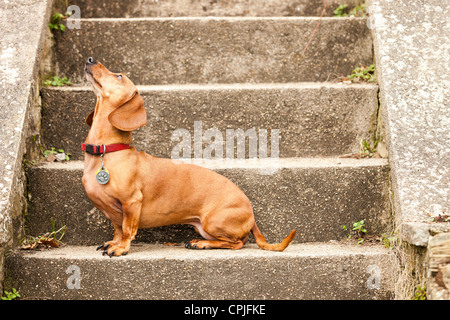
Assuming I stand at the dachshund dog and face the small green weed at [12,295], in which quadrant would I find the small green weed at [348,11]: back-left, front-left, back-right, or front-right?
back-right

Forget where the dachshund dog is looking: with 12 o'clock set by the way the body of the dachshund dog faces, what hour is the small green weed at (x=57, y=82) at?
The small green weed is roughly at 2 o'clock from the dachshund dog.

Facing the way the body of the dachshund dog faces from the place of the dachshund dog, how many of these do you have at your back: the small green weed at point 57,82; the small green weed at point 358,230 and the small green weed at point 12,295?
1

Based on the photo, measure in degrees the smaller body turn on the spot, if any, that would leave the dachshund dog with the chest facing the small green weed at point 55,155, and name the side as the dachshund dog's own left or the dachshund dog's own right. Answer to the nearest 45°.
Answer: approximately 45° to the dachshund dog's own right

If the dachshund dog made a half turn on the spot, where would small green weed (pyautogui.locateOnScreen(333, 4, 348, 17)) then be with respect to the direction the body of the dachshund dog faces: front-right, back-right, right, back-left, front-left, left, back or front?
front-left

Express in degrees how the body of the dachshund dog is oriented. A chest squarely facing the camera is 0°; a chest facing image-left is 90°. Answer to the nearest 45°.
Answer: approximately 90°

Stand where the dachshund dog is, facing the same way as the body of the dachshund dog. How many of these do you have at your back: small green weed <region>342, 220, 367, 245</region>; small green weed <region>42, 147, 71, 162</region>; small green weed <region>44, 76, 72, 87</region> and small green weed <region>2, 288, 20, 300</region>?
1

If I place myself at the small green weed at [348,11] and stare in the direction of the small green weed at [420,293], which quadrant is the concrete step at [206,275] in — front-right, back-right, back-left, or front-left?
front-right

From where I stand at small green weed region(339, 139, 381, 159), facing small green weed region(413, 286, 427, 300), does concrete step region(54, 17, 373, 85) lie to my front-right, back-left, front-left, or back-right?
back-right

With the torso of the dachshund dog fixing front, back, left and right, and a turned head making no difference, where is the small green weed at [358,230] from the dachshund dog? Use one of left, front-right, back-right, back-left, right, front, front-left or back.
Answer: back

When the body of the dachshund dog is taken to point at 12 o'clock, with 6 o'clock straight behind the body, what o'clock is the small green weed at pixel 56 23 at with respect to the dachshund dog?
The small green weed is roughly at 2 o'clock from the dachshund dog.

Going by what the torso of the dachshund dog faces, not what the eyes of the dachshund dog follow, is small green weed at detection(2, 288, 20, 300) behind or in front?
in front
